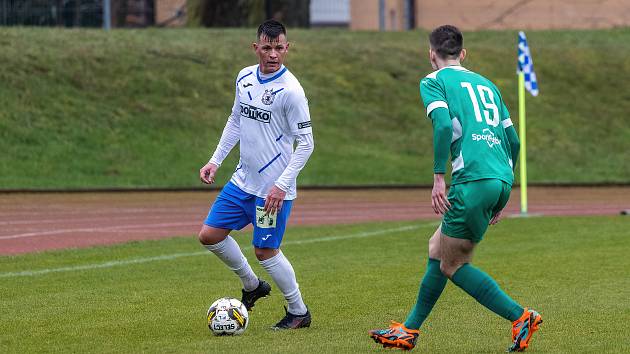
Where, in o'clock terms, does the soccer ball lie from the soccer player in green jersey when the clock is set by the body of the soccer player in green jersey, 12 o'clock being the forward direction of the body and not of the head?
The soccer ball is roughly at 11 o'clock from the soccer player in green jersey.

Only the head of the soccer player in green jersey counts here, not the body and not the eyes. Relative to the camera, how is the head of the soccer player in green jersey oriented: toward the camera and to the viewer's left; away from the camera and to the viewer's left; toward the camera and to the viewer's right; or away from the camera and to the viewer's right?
away from the camera and to the viewer's left

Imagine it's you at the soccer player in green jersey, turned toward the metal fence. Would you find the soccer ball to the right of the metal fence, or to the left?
left

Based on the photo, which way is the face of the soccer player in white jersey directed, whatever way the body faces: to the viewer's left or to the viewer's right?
to the viewer's right

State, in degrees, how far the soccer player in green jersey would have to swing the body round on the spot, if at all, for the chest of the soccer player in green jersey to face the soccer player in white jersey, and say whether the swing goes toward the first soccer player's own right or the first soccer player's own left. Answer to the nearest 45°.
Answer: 0° — they already face them

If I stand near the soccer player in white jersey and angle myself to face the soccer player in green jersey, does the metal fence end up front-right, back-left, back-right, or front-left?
back-left

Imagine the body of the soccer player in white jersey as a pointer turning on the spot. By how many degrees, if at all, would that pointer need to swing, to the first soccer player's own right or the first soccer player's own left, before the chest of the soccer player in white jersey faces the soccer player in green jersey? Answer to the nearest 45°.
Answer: approximately 90° to the first soccer player's own left

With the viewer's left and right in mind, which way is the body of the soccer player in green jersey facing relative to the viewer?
facing away from the viewer and to the left of the viewer
